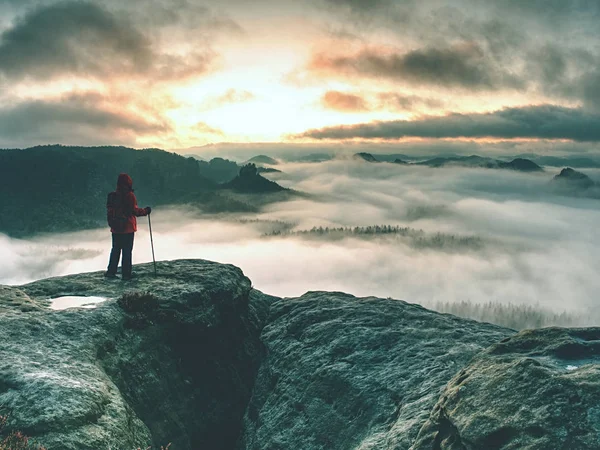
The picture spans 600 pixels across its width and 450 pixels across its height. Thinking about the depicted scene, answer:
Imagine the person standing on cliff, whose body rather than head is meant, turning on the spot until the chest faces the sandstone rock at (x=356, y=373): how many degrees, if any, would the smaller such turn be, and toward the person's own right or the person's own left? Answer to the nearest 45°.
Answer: approximately 90° to the person's own right

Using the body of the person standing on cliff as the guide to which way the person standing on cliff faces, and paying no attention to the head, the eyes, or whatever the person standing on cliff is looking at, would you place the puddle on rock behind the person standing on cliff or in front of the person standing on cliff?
behind

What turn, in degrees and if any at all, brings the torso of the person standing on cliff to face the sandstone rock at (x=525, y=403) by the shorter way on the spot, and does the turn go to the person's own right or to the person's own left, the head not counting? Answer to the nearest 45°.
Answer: approximately 90° to the person's own right

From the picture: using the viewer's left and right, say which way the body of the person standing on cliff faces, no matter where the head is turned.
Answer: facing away from the viewer and to the right of the viewer

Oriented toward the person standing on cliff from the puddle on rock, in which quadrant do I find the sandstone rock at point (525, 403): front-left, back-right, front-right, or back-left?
back-right
